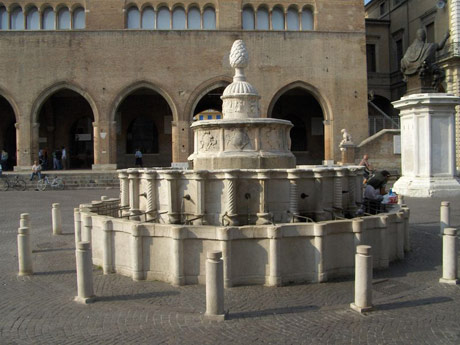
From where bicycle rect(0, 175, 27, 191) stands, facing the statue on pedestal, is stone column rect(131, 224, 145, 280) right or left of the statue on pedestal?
right
